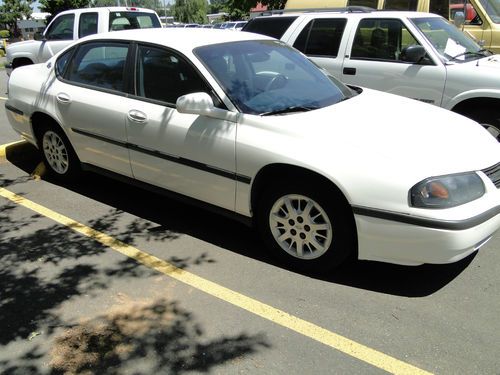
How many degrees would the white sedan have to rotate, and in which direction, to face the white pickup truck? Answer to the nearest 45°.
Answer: approximately 180°

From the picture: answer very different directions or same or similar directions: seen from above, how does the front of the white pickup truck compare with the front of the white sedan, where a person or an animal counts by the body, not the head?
very different directions

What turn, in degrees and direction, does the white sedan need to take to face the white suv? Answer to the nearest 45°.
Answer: approximately 90° to its left

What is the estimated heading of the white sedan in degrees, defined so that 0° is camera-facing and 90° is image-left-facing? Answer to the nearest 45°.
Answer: approximately 315°

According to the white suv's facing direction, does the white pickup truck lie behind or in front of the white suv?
behind

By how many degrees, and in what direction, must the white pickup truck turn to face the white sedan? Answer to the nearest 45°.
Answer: approximately 135° to its left

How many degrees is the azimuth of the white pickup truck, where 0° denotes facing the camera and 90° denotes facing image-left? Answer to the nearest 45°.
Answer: approximately 135°

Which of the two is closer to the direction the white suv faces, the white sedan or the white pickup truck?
the white sedan

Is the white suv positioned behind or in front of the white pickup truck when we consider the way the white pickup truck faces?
behind
